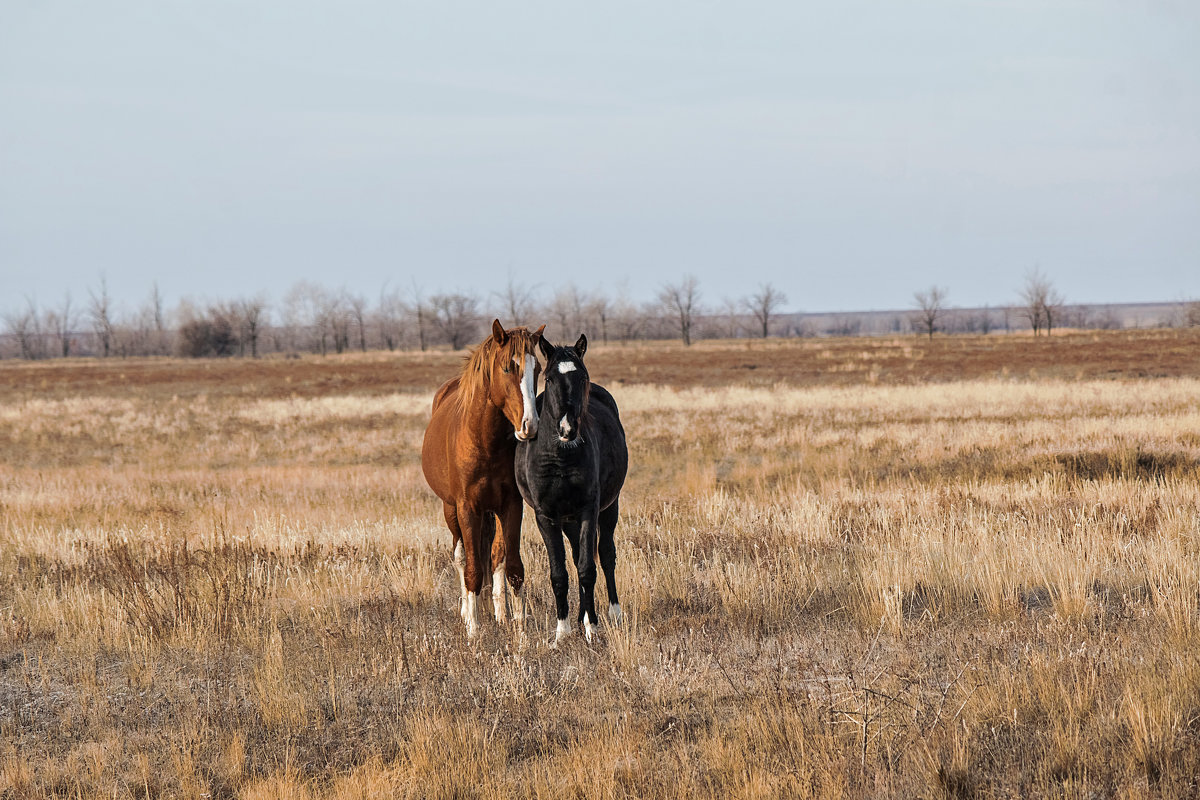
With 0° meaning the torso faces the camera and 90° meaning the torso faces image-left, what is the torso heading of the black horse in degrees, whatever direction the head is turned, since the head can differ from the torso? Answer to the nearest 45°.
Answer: approximately 0°

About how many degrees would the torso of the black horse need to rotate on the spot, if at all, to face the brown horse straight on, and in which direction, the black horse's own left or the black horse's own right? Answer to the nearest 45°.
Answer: approximately 135° to the black horse's own right
